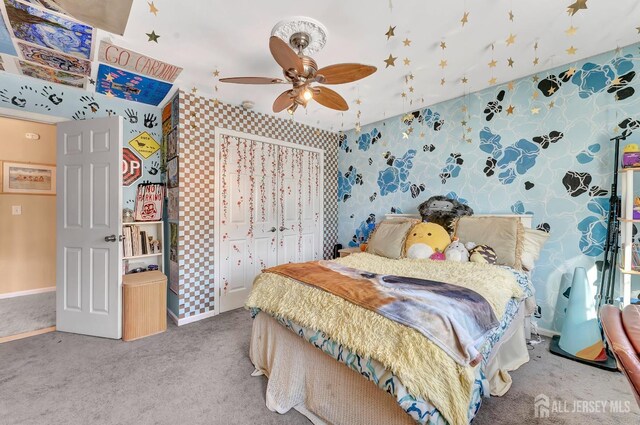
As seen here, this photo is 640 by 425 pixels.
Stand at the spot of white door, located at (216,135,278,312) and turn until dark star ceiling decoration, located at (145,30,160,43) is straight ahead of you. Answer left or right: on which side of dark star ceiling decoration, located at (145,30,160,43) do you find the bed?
left

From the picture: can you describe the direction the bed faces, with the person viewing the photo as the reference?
facing the viewer and to the left of the viewer

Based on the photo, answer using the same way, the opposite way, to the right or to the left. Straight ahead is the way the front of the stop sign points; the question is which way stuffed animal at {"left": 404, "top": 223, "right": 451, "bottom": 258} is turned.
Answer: to the right

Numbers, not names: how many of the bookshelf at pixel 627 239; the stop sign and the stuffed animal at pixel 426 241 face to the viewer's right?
0

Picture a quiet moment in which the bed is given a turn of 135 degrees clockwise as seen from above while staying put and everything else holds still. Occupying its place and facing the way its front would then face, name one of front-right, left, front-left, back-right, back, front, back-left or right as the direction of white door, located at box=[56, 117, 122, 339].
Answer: left

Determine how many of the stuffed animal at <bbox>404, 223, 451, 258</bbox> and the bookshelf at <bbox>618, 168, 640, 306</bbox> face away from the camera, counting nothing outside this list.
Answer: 0

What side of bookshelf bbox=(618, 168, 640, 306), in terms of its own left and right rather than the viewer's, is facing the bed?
front

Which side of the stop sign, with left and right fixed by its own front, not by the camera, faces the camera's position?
front

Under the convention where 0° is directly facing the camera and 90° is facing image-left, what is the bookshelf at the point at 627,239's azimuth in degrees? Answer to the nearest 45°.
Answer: approximately 45°

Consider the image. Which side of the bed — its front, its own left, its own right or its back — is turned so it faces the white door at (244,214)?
right

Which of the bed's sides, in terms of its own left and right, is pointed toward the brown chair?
left

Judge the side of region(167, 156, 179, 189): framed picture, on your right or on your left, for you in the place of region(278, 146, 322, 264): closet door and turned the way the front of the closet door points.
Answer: on your right

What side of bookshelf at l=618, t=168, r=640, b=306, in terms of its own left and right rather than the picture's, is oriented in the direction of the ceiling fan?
front

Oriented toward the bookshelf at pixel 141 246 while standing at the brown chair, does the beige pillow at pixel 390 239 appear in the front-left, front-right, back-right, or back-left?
front-right
